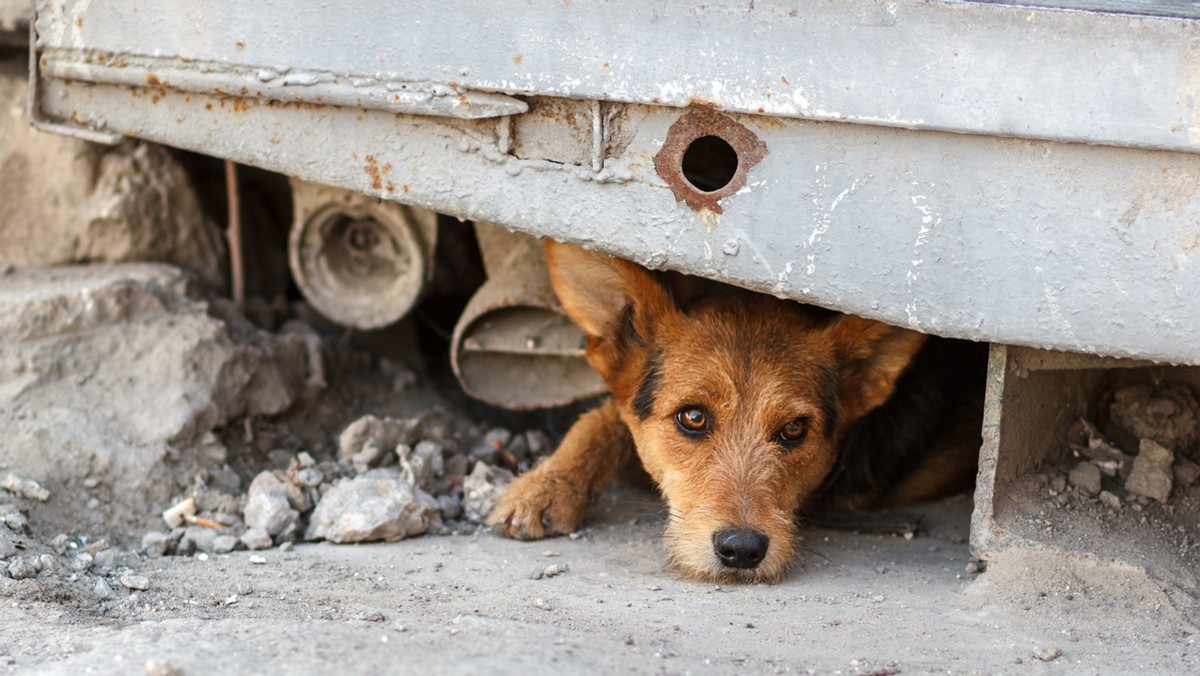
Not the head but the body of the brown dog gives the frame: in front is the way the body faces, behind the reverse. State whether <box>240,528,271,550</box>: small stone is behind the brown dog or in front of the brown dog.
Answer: in front

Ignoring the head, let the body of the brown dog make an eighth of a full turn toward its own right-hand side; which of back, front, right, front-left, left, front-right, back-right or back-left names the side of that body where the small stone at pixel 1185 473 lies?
back

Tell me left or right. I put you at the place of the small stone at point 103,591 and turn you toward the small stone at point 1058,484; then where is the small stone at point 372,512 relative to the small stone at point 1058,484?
left

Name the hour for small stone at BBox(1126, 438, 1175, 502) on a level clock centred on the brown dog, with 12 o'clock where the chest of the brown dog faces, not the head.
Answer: The small stone is roughly at 8 o'clock from the brown dog.

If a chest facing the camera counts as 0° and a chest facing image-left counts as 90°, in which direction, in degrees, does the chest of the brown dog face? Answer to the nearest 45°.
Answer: approximately 45°

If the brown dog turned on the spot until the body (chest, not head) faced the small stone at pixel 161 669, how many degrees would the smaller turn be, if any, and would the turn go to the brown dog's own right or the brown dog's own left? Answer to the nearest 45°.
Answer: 0° — it already faces it

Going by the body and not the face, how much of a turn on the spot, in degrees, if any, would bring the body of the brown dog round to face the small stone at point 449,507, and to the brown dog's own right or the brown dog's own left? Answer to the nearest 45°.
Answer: approximately 45° to the brown dog's own right

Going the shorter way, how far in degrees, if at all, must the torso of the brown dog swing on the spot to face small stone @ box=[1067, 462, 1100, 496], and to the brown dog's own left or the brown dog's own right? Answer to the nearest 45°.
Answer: approximately 135° to the brown dog's own left
